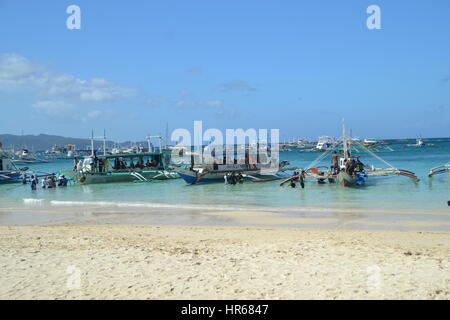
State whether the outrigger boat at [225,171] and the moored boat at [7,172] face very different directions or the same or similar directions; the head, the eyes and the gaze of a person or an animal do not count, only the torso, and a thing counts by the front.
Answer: very different directions

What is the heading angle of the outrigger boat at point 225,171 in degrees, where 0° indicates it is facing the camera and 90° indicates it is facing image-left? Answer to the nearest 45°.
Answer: approximately 90°

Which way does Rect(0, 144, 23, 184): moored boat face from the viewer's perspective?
to the viewer's right

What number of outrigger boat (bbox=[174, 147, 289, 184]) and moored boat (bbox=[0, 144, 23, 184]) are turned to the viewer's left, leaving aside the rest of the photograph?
1

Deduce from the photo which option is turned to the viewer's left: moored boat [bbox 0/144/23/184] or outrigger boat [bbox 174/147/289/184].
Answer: the outrigger boat

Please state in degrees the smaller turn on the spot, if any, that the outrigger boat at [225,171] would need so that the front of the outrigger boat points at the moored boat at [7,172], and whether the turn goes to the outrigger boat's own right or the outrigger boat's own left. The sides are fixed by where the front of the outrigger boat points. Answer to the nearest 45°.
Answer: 0° — it already faces it

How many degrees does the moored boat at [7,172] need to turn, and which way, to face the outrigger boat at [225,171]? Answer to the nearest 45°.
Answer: approximately 45° to its right
